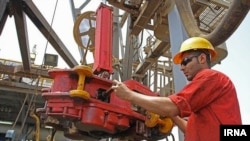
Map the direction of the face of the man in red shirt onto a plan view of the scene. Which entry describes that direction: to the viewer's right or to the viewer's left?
to the viewer's left

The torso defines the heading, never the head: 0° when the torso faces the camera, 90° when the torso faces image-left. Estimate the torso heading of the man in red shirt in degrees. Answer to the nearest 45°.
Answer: approximately 90°
